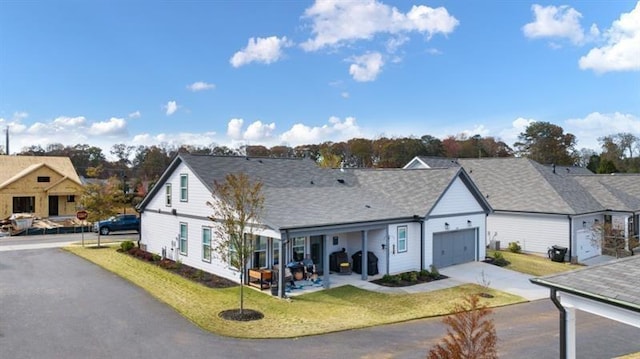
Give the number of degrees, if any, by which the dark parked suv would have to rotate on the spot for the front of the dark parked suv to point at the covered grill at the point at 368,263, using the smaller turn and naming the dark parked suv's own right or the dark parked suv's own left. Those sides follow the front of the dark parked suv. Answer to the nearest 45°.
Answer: approximately 135° to the dark parked suv's own left

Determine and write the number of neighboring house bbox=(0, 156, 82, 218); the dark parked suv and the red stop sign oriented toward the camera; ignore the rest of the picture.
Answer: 2

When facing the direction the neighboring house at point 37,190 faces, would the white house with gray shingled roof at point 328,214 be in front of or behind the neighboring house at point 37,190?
in front

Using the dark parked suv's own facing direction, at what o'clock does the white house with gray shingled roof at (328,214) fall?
The white house with gray shingled roof is roughly at 8 o'clock from the dark parked suv.

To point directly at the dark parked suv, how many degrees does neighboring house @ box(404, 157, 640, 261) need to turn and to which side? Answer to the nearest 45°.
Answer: approximately 135° to its right

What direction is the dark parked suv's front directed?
to the viewer's left

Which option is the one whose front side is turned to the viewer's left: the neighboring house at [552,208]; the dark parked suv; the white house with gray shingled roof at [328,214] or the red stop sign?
the dark parked suv

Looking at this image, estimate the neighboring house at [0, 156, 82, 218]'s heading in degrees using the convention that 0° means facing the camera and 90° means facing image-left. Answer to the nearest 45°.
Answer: approximately 0°

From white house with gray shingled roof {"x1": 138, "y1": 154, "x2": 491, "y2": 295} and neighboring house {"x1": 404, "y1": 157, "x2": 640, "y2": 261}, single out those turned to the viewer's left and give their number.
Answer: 0

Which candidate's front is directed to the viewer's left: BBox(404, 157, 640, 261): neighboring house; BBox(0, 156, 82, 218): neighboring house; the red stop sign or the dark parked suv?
the dark parked suv

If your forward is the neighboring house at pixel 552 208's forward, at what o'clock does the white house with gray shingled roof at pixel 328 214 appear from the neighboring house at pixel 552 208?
The white house with gray shingled roof is roughly at 3 o'clock from the neighboring house.

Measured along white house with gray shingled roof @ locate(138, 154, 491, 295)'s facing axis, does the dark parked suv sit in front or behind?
behind

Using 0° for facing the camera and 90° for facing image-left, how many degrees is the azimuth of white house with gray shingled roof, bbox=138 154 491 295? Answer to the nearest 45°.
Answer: approximately 315°

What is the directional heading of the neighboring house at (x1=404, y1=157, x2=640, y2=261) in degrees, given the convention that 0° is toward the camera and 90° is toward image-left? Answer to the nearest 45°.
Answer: approximately 315°
